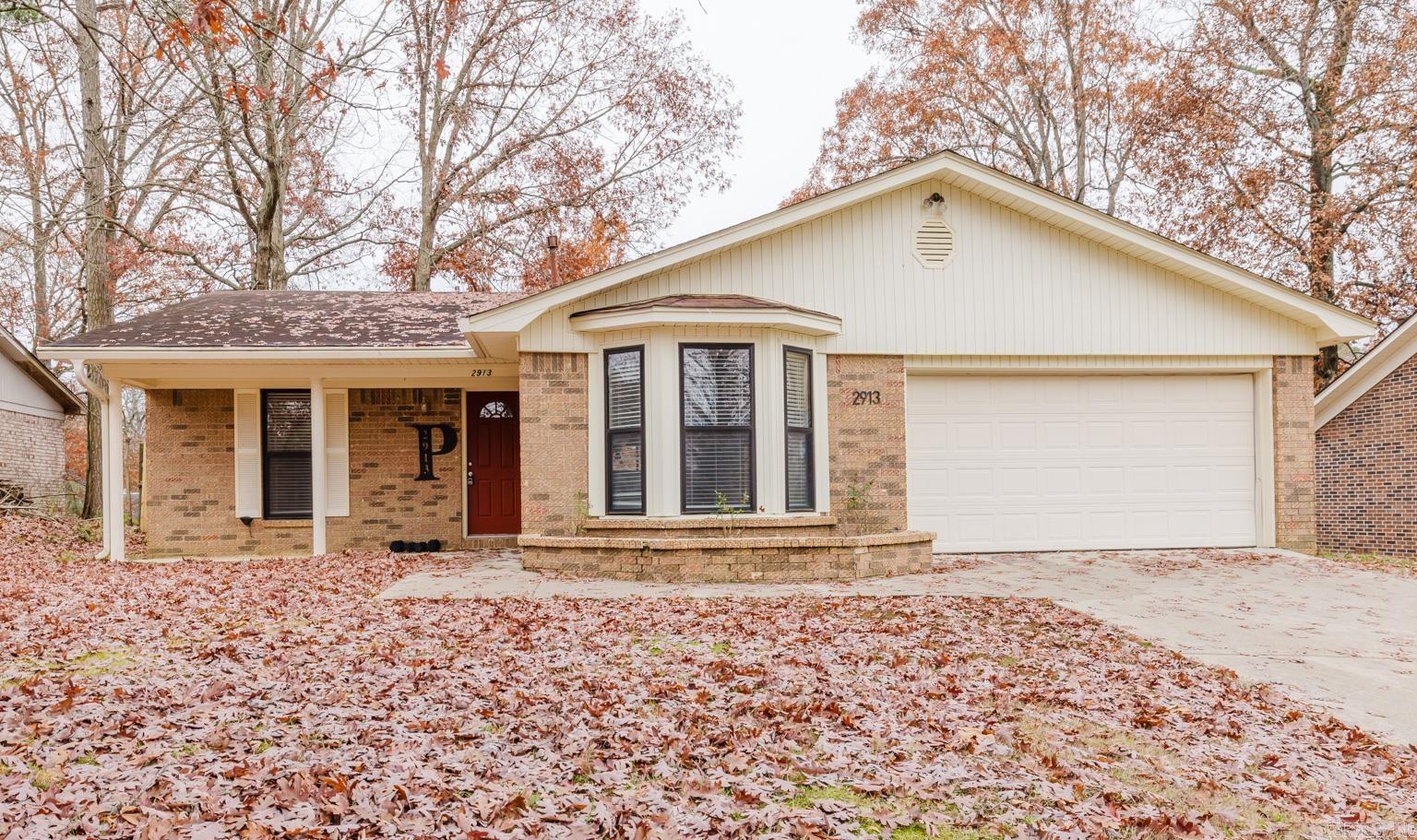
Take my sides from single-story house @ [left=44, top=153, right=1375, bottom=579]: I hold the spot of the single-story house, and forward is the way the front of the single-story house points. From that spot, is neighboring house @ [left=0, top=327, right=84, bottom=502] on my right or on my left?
on my right

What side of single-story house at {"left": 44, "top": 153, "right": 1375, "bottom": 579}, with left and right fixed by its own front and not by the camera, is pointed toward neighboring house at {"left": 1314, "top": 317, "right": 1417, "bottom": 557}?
left

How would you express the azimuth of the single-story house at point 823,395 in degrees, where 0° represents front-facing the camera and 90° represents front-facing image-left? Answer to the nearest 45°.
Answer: approximately 0°

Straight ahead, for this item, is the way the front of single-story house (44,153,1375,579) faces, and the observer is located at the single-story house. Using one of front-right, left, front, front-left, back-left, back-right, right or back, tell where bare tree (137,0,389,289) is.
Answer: back-right

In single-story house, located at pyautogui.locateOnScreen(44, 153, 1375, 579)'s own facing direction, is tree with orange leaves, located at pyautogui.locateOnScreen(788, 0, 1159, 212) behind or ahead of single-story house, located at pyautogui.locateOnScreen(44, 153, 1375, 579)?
behind
